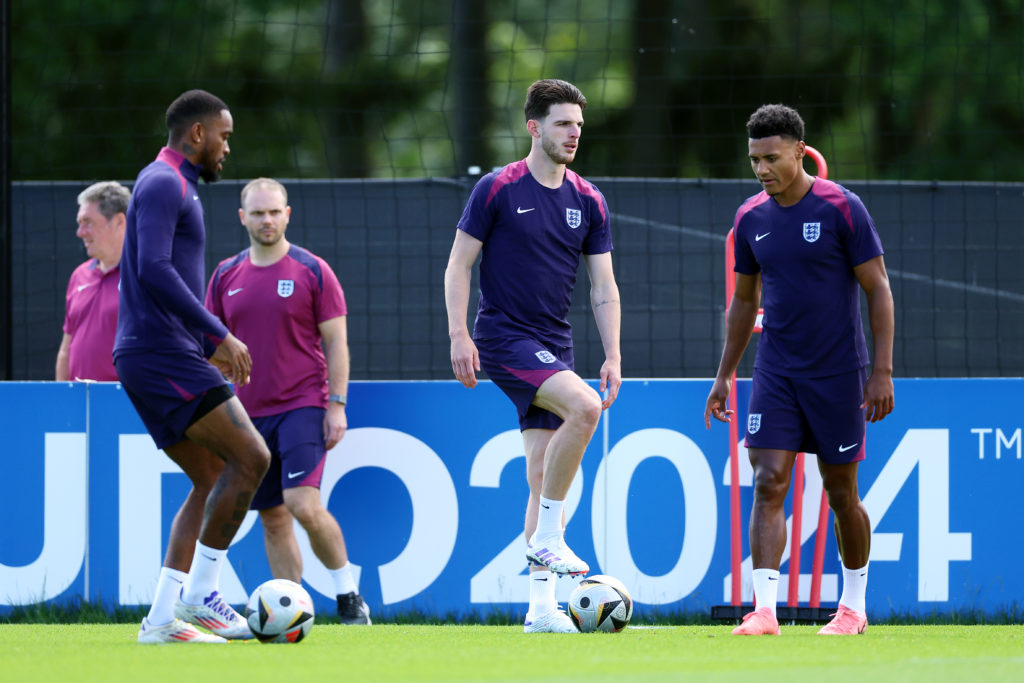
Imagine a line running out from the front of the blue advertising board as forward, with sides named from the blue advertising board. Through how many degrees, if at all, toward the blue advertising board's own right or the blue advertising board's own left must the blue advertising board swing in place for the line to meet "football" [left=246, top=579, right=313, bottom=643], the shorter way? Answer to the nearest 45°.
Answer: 0° — it already faces it

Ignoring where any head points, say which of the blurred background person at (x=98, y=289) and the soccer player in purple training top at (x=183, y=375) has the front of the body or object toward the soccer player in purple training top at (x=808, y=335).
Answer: the soccer player in purple training top at (x=183, y=375)

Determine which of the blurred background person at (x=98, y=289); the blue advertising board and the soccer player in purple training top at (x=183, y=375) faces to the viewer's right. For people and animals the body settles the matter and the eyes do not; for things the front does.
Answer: the soccer player in purple training top

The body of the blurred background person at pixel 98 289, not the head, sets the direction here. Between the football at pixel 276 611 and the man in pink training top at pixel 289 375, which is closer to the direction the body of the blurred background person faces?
the football

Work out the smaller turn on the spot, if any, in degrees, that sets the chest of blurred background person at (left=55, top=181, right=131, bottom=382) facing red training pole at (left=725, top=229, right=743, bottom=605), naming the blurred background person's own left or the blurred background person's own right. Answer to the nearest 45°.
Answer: approximately 90° to the blurred background person's own left

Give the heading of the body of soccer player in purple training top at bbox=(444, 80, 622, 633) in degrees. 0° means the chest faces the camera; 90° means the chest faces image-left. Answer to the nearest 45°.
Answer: approximately 315°

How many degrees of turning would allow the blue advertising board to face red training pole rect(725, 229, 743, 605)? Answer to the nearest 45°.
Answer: approximately 90° to its left

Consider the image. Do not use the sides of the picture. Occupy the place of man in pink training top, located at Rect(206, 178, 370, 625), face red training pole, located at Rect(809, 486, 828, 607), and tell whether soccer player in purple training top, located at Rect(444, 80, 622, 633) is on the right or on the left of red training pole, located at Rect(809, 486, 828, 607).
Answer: right

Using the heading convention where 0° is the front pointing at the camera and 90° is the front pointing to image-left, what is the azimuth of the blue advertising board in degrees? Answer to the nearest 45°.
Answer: approximately 0°

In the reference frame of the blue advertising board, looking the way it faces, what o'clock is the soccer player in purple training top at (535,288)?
The soccer player in purple training top is roughly at 12 o'clock from the blue advertising board.

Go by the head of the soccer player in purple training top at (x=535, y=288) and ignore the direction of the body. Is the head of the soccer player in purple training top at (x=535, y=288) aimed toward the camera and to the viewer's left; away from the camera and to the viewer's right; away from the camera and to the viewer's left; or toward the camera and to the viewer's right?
toward the camera and to the viewer's right

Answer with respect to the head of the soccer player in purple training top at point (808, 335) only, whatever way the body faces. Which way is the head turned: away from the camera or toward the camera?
toward the camera

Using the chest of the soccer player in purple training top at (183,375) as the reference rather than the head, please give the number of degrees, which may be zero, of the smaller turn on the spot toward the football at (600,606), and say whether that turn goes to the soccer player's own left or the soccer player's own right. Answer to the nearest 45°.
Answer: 0° — they already face it

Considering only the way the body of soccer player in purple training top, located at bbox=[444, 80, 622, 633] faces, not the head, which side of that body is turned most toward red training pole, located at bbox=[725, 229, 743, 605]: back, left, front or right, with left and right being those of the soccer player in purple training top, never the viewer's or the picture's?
left

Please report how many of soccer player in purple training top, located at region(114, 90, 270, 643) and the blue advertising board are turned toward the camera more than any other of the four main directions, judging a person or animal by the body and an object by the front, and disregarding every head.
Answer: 1
